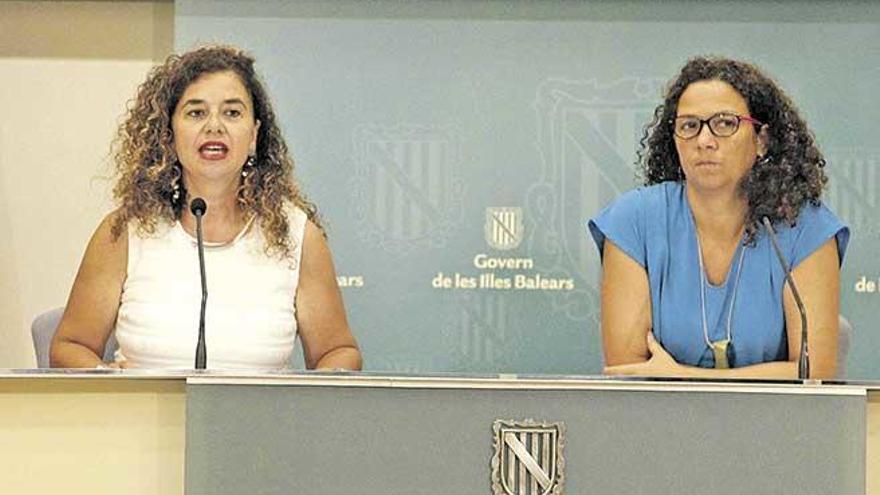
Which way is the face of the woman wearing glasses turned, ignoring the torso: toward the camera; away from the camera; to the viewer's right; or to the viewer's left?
toward the camera

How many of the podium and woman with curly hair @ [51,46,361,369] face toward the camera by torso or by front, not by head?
2

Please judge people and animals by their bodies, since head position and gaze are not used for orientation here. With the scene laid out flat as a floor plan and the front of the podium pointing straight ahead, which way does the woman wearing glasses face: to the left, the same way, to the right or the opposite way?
the same way

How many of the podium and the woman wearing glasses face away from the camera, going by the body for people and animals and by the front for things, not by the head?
0

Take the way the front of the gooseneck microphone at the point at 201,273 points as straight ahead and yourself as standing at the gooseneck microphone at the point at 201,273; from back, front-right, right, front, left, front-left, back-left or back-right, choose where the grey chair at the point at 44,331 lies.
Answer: front-left

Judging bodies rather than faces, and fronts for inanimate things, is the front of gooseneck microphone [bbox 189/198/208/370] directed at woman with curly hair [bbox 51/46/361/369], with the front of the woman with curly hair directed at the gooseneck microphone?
yes

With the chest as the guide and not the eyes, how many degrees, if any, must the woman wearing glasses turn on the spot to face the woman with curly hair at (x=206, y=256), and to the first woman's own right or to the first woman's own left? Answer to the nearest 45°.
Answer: approximately 90° to the first woman's own right

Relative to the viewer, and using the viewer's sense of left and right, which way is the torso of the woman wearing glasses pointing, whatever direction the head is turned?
facing the viewer

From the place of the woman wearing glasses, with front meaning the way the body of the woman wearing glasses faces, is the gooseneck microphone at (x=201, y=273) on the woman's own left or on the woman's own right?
on the woman's own right

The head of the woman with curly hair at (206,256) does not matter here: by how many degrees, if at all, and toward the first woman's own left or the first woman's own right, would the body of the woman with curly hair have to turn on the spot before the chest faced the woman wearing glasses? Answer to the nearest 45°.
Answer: approximately 90° to the first woman's own left

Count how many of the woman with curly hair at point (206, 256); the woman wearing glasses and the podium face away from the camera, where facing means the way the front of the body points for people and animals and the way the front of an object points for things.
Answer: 0

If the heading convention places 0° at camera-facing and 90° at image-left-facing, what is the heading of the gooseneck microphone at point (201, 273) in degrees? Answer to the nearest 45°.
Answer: approximately 180°

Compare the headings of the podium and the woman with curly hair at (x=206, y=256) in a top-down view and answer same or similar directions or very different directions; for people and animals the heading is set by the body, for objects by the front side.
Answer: same or similar directions

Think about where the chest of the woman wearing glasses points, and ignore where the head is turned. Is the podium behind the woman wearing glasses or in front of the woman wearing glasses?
in front

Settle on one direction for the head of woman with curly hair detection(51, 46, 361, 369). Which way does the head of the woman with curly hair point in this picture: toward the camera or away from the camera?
toward the camera

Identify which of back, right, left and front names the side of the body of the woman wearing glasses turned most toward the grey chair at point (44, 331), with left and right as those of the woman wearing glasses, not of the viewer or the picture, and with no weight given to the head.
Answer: right
